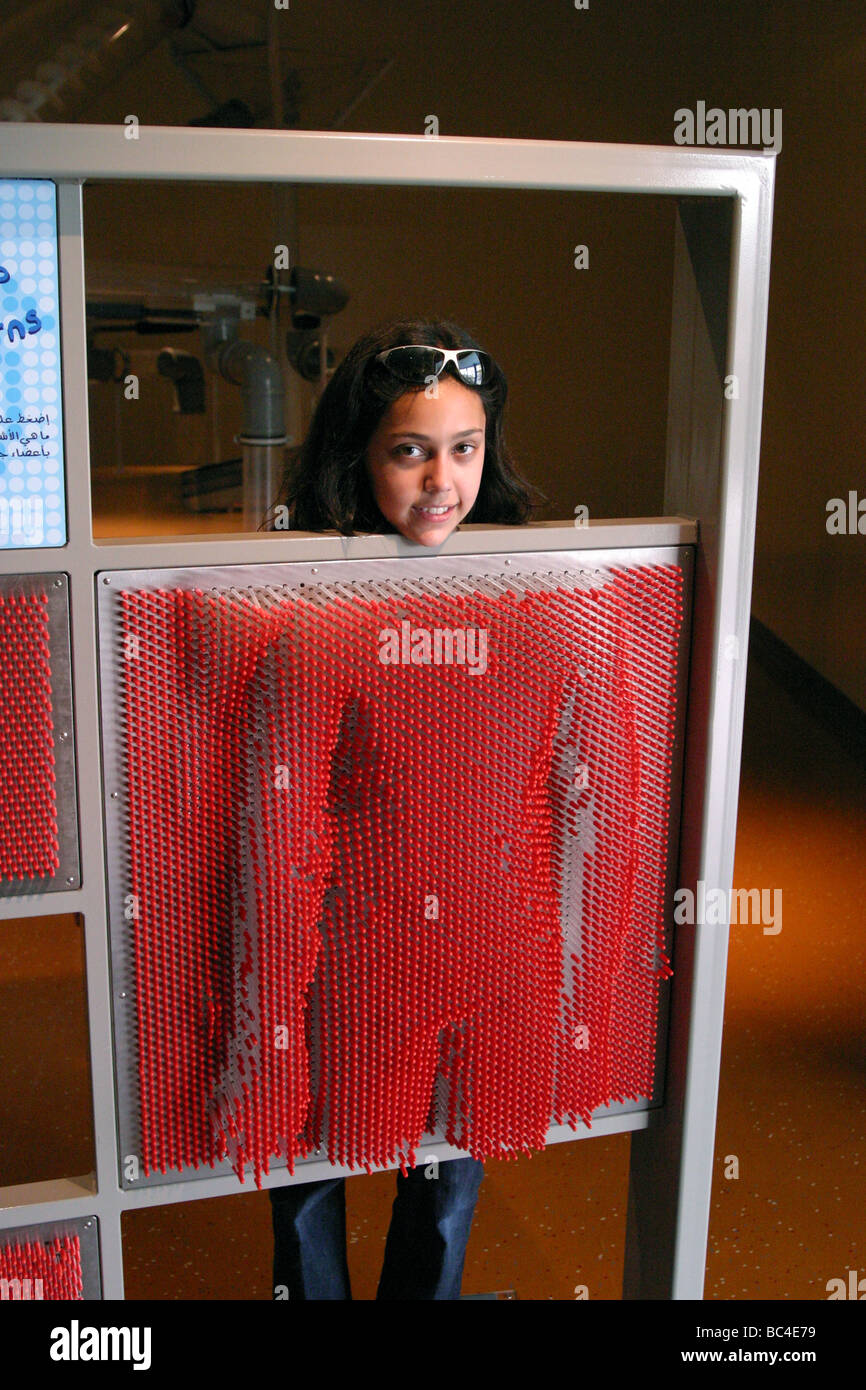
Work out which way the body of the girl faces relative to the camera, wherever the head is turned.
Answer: toward the camera

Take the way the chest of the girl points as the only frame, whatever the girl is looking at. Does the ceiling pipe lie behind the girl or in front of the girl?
behind

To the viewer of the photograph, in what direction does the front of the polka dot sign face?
facing the viewer

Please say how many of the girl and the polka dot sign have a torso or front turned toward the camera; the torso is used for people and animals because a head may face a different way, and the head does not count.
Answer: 2

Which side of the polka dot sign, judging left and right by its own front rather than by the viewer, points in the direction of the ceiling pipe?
back

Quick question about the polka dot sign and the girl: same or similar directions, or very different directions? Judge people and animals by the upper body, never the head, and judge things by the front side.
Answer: same or similar directions
